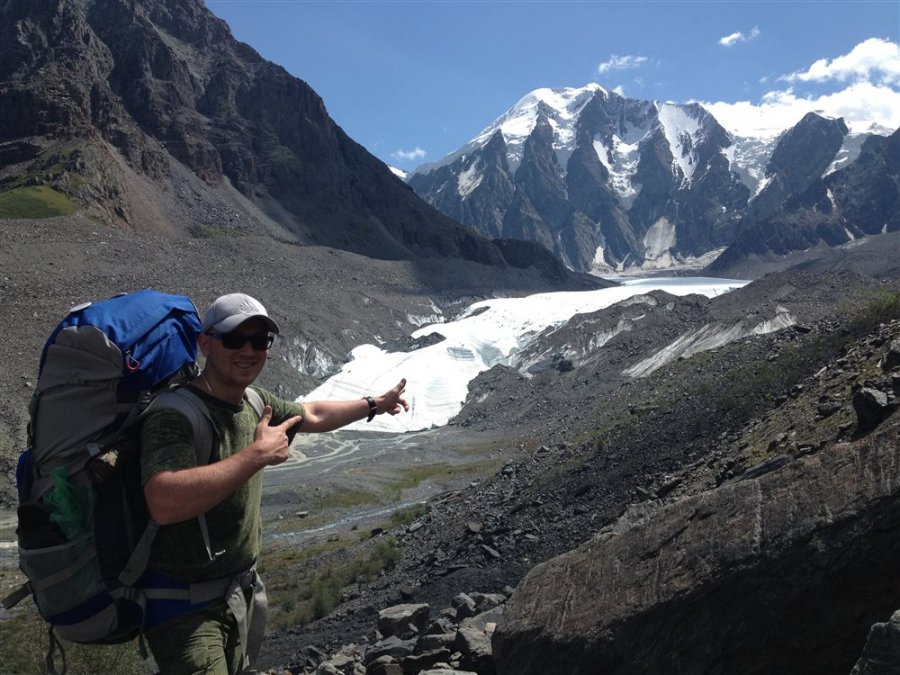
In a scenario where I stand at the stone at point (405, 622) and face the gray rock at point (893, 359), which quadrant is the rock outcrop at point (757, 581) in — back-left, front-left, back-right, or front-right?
front-right

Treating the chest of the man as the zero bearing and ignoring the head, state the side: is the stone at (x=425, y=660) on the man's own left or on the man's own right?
on the man's own left

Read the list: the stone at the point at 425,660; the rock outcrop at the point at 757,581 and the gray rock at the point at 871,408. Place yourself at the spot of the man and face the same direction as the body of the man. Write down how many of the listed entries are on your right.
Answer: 0

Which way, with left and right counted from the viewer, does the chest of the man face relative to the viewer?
facing the viewer and to the right of the viewer

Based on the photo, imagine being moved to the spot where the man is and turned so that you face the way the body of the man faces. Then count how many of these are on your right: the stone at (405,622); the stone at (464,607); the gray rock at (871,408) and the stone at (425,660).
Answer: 0

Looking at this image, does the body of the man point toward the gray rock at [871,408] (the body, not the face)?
no

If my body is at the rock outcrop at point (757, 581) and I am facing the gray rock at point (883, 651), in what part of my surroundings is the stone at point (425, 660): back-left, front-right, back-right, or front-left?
back-right

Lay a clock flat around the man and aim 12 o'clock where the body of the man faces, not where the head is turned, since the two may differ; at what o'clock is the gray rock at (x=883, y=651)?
The gray rock is roughly at 11 o'clock from the man.

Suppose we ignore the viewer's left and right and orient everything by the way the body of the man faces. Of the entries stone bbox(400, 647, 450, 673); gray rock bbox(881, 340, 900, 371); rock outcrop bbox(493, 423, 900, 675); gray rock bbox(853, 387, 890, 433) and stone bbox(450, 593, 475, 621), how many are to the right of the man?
0

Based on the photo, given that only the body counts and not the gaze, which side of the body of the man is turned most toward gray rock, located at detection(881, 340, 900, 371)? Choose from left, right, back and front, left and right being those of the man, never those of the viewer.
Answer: left
